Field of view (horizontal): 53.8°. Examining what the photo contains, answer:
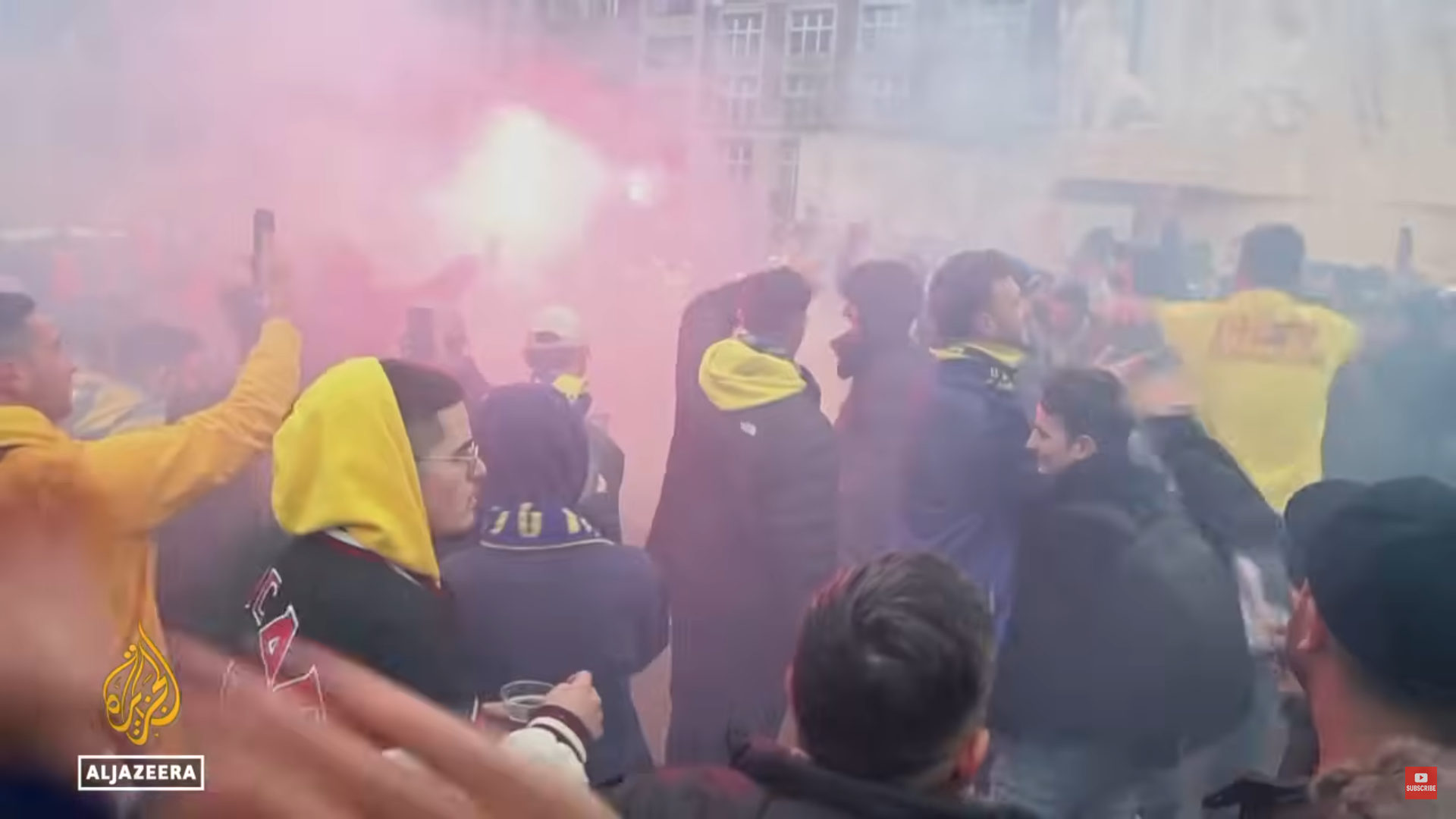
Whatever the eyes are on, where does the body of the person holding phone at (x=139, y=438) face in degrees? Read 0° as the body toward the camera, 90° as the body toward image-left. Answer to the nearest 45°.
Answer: approximately 225°

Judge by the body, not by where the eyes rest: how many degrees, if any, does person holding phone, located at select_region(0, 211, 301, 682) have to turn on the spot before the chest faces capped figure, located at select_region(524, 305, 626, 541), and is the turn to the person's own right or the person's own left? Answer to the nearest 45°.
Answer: approximately 45° to the person's own right

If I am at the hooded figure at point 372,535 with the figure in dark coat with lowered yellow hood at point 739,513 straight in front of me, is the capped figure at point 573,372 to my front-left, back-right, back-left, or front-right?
front-left

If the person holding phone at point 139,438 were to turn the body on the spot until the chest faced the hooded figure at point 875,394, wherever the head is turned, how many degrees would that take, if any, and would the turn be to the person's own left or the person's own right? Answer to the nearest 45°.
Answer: approximately 45° to the person's own right

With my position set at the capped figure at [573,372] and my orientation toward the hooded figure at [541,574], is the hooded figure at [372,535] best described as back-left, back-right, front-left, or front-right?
front-right
